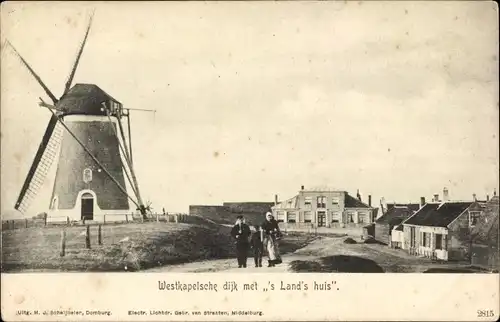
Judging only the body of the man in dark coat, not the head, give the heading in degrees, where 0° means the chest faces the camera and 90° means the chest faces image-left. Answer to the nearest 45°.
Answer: approximately 0°

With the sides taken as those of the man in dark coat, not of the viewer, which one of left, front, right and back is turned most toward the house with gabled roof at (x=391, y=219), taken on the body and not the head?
back
